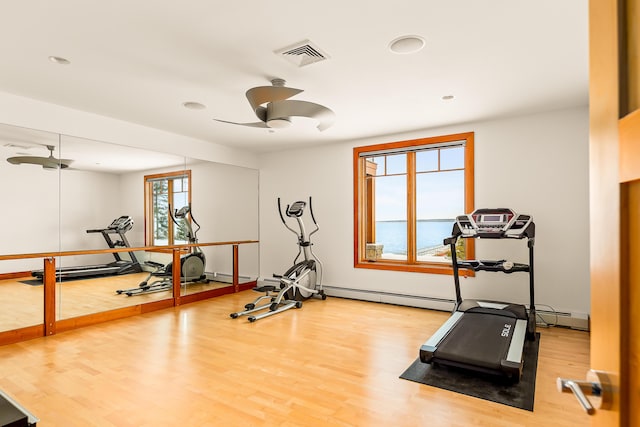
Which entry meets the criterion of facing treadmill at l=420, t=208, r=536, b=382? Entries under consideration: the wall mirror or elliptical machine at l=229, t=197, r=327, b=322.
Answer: the wall mirror

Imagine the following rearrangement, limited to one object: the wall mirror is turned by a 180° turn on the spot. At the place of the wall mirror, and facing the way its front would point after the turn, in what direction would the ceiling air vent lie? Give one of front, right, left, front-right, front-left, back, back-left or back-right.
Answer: back

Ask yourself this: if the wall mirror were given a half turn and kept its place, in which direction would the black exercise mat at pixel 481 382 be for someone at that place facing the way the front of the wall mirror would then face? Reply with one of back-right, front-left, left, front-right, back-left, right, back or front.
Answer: back

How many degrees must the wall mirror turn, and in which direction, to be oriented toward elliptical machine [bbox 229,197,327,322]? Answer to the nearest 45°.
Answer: approximately 45° to its left

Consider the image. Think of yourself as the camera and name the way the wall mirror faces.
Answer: facing the viewer and to the right of the viewer

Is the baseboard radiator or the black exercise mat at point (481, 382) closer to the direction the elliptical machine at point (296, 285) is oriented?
the baseboard radiator

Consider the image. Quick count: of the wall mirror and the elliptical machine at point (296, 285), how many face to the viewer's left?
0

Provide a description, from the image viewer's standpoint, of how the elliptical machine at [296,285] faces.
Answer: facing away from the viewer and to the right of the viewer

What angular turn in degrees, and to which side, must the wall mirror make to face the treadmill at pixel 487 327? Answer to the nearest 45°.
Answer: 0° — it already faces it

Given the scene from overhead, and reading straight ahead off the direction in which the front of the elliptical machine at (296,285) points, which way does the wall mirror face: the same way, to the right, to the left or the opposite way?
to the right
